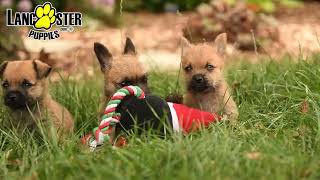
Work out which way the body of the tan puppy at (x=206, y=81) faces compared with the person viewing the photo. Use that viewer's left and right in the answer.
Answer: facing the viewer

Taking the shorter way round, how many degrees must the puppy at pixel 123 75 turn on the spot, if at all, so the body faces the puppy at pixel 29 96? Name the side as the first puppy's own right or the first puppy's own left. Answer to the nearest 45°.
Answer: approximately 135° to the first puppy's own right

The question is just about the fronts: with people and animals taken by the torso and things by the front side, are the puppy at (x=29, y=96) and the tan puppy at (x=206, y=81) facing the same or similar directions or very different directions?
same or similar directions

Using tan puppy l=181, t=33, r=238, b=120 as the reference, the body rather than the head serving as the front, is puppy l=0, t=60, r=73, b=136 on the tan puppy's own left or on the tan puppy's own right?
on the tan puppy's own right

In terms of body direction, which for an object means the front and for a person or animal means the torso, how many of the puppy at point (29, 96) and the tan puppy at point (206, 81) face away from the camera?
0

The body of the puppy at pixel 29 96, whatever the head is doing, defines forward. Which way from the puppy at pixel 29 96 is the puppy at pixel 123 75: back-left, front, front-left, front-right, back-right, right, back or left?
back-left

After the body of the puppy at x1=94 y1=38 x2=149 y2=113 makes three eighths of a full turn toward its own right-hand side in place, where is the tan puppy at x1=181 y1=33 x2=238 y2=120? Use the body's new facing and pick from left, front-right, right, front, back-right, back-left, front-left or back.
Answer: back

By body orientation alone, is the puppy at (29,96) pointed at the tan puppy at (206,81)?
no
